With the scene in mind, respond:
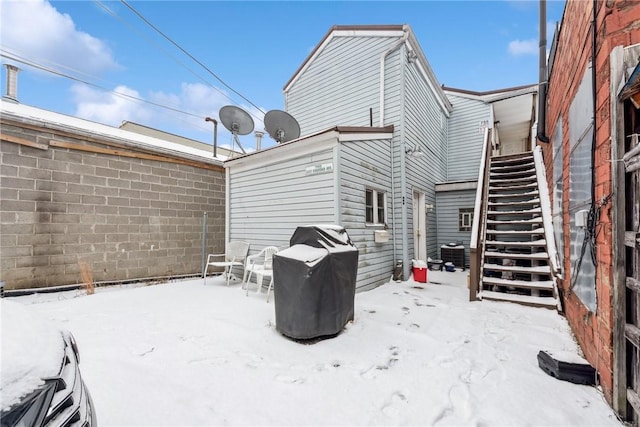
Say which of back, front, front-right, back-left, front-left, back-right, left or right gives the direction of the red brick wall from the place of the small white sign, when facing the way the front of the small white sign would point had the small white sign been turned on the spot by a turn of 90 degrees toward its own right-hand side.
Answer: back

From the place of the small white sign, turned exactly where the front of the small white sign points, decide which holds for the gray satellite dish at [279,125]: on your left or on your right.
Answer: on your right

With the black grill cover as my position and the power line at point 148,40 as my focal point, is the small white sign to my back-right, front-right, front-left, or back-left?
front-right

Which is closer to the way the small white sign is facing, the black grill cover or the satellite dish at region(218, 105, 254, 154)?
the black grill cover

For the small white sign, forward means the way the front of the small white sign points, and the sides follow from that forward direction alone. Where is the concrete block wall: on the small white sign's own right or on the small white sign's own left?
on the small white sign's own right

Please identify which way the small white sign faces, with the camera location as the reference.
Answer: facing the viewer and to the left of the viewer

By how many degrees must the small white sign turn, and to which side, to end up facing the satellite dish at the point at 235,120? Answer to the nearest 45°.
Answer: approximately 90° to its right

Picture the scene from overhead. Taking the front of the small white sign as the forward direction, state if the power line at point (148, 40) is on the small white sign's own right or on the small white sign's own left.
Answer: on the small white sign's own right

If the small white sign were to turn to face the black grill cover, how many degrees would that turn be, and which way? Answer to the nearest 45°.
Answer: approximately 45° to its left
